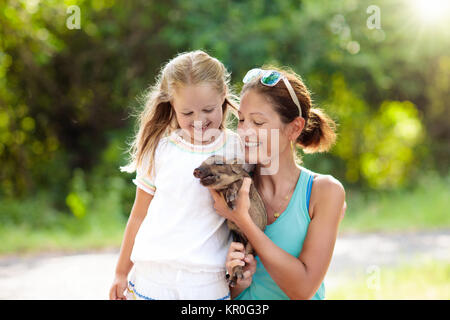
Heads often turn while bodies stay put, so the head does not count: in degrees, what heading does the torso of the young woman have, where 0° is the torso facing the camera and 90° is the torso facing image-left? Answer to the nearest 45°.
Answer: approximately 45°

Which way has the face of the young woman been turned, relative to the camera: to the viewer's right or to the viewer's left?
to the viewer's left

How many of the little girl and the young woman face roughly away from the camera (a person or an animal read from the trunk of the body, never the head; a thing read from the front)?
0
